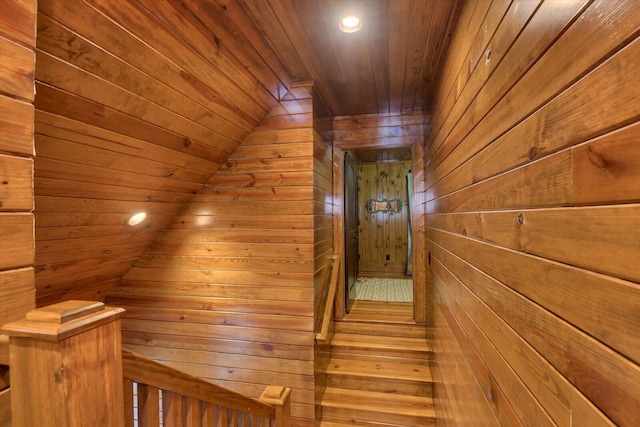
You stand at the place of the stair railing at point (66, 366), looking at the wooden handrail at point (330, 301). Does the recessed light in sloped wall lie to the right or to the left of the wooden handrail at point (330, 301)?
left

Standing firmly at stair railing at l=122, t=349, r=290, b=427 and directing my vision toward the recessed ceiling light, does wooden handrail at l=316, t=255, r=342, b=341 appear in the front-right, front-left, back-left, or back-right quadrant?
front-left

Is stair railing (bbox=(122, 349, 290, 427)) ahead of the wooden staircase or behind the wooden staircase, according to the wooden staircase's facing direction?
ahead

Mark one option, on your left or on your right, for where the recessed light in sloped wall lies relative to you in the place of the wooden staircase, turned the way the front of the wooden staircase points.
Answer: on your right

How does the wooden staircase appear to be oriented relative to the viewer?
toward the camera
